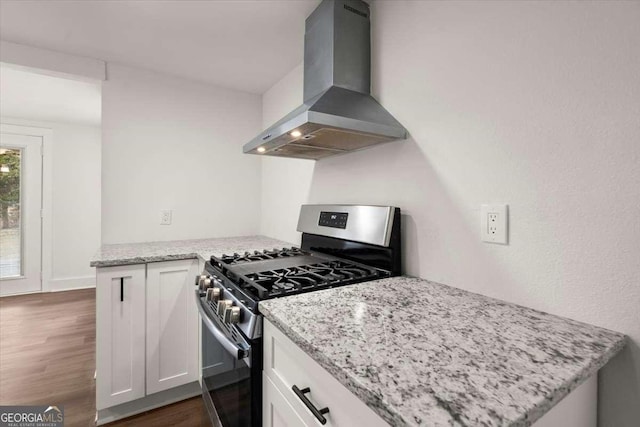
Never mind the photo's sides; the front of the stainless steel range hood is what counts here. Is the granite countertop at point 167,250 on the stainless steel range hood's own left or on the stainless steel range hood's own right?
on the stainless steel range hood's own right

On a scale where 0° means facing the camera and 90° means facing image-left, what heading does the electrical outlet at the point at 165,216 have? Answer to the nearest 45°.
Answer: approximately 0°

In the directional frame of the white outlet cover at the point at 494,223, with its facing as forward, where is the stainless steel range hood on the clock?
The stainless steel range hood is roughly at 2 o'clock from the white outlet cover.

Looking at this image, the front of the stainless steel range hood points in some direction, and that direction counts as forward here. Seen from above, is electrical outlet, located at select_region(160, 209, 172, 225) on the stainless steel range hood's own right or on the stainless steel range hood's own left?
on the stainless steel range hood's own right

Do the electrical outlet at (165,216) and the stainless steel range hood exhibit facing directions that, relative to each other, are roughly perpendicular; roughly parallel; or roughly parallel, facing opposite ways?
roughly perpendicular

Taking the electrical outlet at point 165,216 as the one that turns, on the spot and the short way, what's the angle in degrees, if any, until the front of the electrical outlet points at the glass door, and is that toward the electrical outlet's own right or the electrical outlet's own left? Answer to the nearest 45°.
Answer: approximately 135° to the electrical outlet's own right

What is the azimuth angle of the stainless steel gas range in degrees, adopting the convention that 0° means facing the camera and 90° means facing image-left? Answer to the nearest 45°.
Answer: approximately 45°

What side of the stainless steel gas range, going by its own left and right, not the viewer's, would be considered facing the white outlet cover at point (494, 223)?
left
